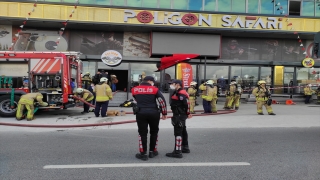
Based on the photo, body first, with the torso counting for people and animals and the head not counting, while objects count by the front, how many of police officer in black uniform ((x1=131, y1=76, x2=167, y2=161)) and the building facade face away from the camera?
1

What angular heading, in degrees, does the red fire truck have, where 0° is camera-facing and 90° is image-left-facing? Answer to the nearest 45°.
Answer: approximately 90°

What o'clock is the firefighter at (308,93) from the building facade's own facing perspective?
The firefighter is roughly at 9 o'clock from the building facade.

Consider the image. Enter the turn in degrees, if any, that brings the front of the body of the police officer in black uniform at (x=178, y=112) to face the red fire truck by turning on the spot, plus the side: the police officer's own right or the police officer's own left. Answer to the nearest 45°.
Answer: approximately 45° to the police officer's own right
